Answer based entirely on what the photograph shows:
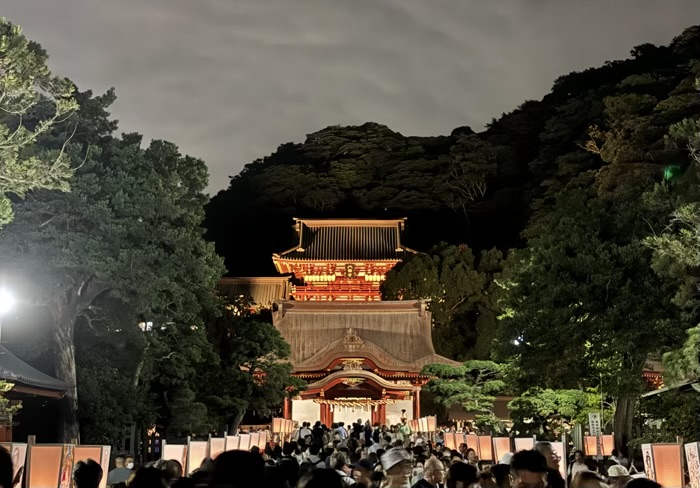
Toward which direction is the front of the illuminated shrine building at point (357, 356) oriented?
toward the camera

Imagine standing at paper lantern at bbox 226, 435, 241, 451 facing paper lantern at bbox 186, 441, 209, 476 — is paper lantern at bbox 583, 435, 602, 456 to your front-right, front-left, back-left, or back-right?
back-left

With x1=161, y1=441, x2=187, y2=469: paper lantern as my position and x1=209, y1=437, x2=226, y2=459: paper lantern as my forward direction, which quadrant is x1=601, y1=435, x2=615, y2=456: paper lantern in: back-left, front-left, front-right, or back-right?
front-right

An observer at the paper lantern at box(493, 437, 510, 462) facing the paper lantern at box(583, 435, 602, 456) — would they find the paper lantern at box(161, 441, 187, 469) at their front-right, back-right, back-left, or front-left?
back-left

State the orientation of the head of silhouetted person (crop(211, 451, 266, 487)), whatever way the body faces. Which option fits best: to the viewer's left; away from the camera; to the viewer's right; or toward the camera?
away from the camera

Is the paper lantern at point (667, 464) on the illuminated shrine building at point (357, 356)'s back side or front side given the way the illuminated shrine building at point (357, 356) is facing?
on the front side

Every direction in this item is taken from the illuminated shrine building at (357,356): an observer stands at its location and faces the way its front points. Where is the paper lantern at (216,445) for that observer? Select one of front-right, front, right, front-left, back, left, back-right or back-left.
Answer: front

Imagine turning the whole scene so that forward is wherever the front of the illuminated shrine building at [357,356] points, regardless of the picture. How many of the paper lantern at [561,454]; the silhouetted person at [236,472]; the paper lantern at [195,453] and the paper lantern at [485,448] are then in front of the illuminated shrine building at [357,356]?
4

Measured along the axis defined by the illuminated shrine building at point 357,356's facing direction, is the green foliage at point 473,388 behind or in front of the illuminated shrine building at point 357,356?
in front

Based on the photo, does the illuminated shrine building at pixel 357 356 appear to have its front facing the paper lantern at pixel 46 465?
yes

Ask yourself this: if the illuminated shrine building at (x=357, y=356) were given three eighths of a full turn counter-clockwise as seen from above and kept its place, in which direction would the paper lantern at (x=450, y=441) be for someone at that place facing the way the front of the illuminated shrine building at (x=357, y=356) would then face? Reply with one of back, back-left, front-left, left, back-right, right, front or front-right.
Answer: back-right

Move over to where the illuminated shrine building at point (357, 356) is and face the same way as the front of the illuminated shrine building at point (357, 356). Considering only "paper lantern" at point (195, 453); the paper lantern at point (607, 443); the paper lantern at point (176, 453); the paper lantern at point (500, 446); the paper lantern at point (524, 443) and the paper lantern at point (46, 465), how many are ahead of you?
6

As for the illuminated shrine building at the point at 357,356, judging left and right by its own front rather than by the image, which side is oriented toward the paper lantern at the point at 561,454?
front

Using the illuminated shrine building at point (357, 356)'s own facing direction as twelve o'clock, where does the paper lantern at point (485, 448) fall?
The paper lantern is roughly at 12 o'clock from the illuminated shrine building.

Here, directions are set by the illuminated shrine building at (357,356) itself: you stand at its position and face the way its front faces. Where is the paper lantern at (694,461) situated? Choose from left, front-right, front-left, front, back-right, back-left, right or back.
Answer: front

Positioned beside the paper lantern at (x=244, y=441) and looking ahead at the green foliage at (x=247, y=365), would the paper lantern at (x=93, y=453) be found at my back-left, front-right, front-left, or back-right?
back-left

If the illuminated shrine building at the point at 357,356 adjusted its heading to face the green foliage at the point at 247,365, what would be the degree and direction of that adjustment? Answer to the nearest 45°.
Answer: approximately 45° to its right

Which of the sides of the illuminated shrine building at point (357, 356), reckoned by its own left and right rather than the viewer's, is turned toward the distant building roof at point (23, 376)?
front
